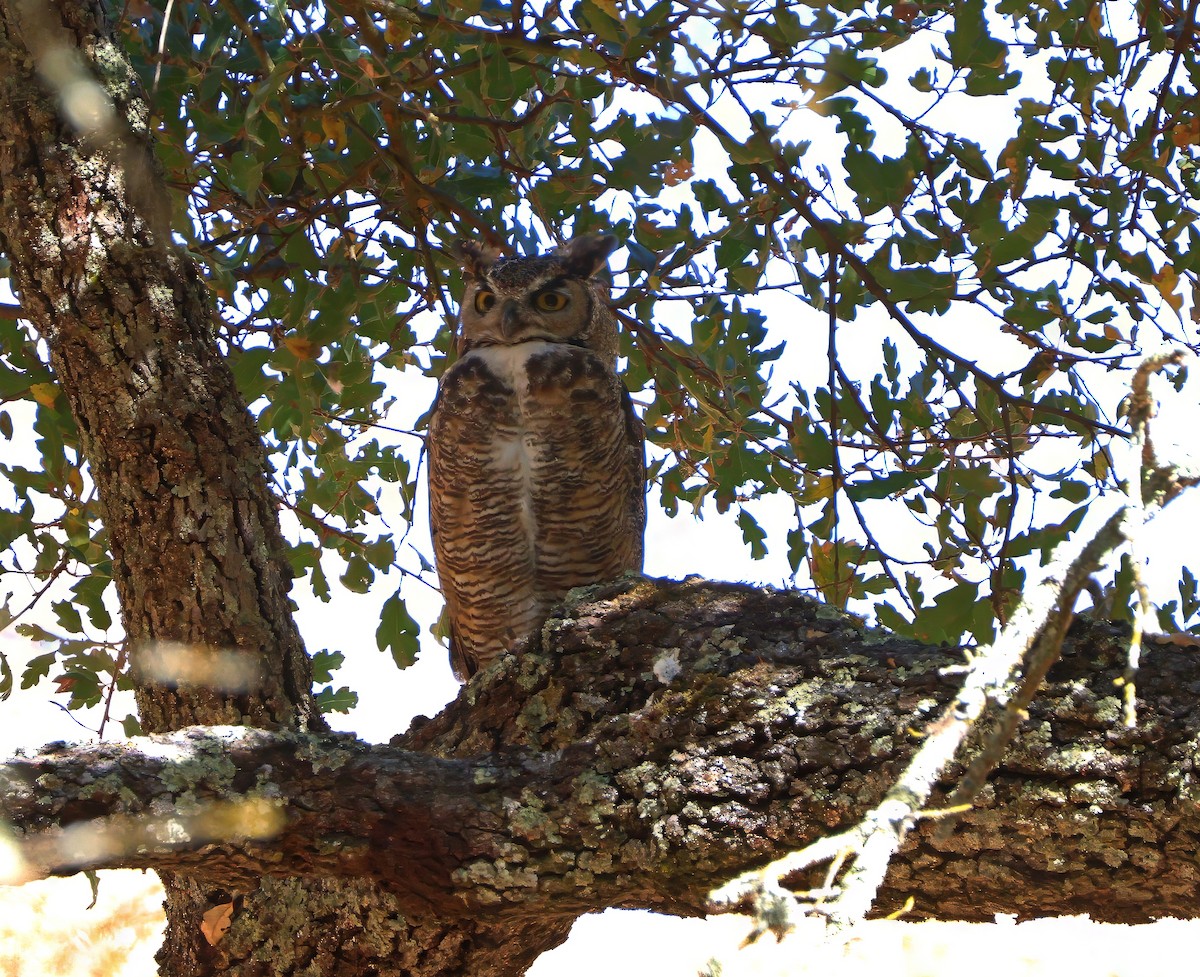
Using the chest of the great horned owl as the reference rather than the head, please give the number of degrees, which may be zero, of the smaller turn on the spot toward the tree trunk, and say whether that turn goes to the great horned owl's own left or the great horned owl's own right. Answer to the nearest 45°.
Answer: approximately 45° to the great horned owl's own right

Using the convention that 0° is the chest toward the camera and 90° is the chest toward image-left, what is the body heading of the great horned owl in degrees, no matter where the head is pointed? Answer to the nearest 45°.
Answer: approximately 0°
